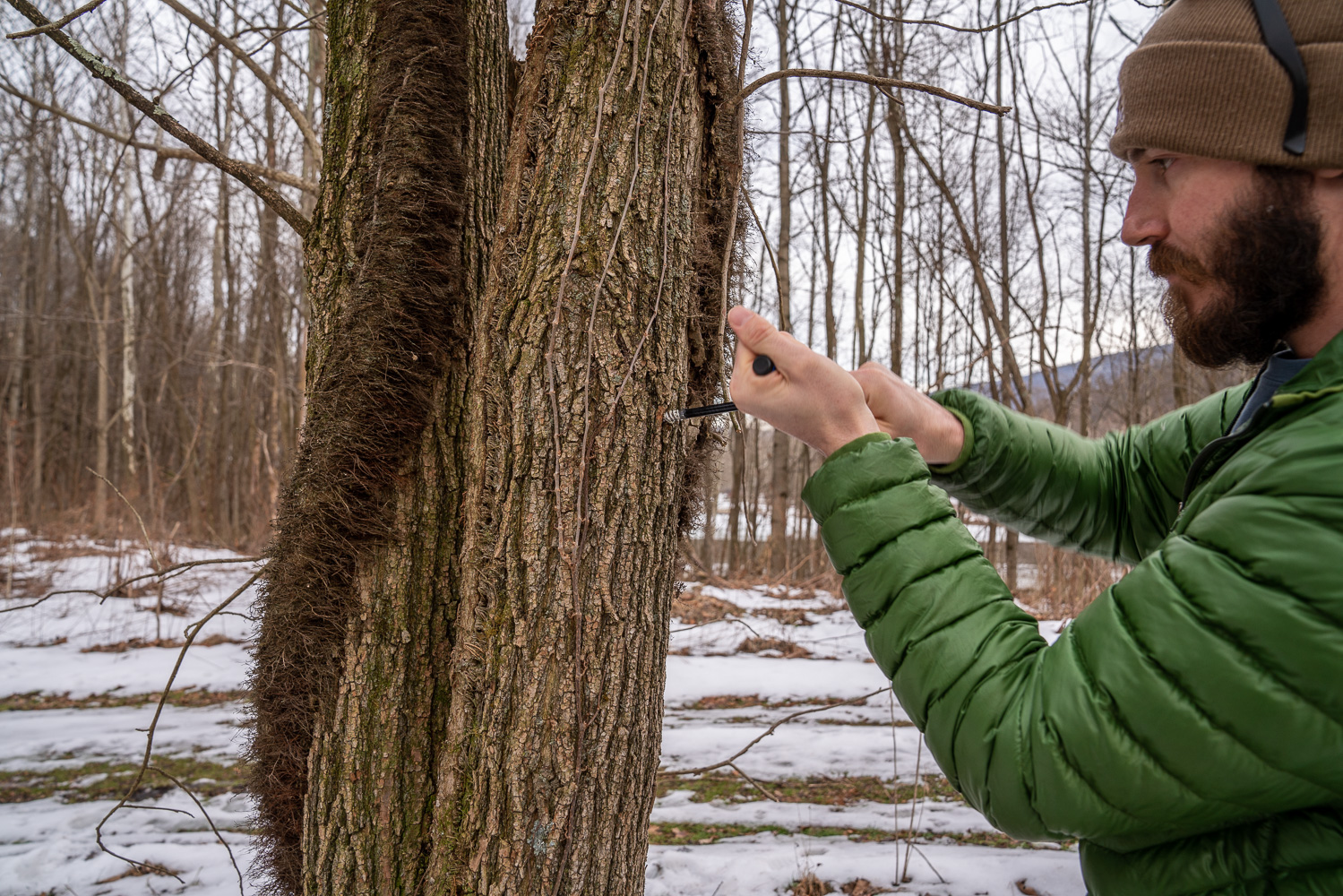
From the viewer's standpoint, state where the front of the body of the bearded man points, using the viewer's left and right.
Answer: facing to the left of the viewer

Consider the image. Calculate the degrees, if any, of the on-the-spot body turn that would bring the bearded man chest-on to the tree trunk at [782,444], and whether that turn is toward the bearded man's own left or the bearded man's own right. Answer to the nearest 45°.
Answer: approximately 90° to the bearded man's own right

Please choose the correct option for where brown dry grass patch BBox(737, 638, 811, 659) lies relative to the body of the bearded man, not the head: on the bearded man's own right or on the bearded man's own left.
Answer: on the bearded man's own right

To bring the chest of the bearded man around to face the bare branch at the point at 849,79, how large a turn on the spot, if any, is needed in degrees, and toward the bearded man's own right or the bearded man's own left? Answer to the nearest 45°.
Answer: approximately 45° to the bearded man's own right

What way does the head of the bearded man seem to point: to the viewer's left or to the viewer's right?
to the viewer's left

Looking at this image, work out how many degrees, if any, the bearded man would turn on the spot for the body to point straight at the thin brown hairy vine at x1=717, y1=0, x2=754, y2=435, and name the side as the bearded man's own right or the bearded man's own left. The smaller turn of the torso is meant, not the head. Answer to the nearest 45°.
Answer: approximately 45° to the bearded man's own right

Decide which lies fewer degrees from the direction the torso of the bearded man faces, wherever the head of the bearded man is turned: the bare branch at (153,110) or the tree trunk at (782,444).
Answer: the bare branch

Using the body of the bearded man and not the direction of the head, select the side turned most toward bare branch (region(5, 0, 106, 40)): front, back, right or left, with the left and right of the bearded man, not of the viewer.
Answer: front
